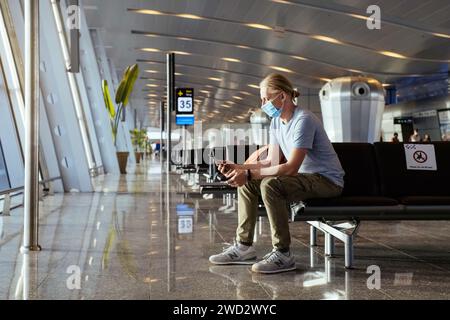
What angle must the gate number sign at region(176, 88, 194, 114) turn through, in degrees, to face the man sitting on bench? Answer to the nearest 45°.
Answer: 0° — it already faces them

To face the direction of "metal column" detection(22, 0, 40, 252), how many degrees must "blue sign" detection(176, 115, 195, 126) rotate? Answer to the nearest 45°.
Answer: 0° — it already faces it

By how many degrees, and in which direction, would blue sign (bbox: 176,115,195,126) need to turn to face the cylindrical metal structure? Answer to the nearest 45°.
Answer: approximately 45° to its left

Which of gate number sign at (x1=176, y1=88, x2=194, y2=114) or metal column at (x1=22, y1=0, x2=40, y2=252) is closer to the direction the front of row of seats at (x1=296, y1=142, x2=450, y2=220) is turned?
the metal column

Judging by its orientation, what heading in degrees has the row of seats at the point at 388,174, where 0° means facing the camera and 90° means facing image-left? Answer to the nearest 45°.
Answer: approximately 0°

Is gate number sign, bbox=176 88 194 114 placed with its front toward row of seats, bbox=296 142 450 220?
yes

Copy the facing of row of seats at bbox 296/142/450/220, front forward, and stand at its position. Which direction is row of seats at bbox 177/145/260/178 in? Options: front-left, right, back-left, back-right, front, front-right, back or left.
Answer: back-right

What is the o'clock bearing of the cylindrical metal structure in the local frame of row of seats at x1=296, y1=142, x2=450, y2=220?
The cylindrical metal structure is roughly at 6 o'clock from the row of seats.
